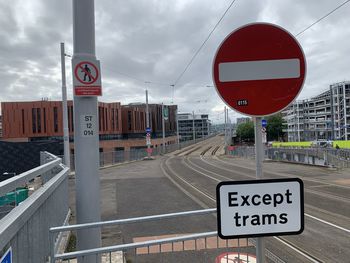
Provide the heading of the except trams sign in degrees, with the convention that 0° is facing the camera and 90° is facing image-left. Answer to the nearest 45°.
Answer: approximately 0°

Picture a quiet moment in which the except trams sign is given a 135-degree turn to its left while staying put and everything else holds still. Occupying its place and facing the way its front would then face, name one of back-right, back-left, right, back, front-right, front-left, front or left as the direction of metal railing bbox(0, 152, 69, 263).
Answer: back-left

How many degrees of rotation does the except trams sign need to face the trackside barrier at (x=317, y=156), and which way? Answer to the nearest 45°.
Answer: approximately 180°

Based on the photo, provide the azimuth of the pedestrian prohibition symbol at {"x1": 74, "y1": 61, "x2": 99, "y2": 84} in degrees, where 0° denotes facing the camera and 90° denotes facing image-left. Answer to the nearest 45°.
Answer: approximately 0°

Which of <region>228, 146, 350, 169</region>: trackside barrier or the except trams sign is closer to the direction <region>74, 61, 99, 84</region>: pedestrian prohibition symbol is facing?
the except trams sign

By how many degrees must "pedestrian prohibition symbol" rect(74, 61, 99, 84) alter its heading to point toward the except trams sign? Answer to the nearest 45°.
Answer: approximately 45° to its left

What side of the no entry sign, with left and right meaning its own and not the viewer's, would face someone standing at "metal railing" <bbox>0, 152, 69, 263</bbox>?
right

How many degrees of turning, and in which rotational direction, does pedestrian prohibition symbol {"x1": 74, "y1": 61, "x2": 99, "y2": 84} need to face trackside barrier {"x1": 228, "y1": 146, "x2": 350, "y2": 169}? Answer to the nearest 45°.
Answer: approximately 135° to its left

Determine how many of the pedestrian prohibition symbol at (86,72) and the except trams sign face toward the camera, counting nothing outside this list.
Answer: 2

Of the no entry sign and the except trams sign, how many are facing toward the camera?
2
